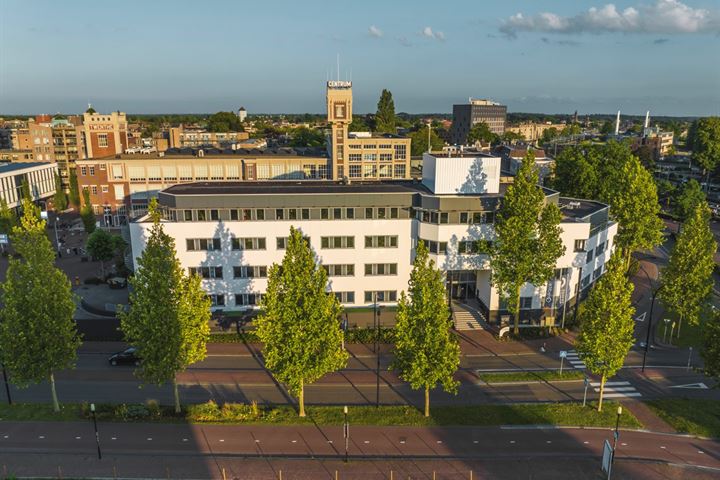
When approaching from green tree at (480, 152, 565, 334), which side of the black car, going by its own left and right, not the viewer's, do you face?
back

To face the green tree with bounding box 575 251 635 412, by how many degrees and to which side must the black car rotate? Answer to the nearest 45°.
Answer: approximately 135° to its left

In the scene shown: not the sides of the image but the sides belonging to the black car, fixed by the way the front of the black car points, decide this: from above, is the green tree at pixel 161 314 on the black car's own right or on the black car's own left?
on the black car's own left

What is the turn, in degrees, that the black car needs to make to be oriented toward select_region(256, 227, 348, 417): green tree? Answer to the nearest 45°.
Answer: approximately 135° to its left

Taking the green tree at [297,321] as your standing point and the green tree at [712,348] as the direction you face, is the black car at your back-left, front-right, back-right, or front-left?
back-left

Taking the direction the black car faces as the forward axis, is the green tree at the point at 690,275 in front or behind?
behind

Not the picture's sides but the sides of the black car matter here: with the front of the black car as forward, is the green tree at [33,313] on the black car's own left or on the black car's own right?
on the black car's own left

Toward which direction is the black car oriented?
to the viewer's left

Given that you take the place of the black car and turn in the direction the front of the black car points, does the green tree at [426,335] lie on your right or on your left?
on your left

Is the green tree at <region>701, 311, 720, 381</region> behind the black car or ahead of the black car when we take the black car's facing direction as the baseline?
behind
